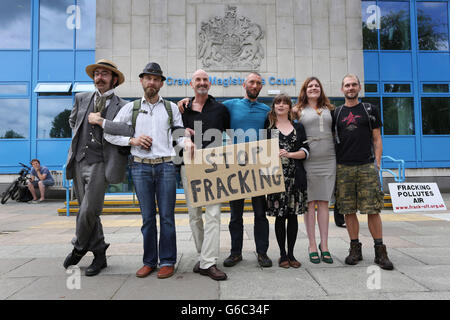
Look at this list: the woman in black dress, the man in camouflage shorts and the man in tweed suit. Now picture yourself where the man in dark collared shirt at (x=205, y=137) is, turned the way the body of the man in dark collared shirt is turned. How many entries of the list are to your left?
2

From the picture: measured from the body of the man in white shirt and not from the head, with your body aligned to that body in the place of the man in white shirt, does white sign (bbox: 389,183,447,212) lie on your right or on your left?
on your left

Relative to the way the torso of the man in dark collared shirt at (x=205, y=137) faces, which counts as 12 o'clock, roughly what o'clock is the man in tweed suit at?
The man in tweed suit is roughly at 3 o'clock from the man in dark collared shirt.

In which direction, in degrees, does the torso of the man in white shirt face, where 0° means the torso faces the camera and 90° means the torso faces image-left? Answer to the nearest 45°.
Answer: approximately 0°

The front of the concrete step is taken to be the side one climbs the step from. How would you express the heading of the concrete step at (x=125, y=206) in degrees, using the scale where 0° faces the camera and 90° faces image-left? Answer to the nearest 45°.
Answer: approximately 0°

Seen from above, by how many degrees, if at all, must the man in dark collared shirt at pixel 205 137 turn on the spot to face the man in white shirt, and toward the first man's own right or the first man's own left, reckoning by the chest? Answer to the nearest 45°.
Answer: approximately 90° to the first man's own right

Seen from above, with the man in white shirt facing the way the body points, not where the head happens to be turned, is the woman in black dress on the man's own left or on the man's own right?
on the man's own left

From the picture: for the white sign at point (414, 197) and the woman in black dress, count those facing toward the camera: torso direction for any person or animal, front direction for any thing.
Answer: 2

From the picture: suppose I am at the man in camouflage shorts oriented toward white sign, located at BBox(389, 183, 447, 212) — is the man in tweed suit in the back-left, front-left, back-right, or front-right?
back-left
